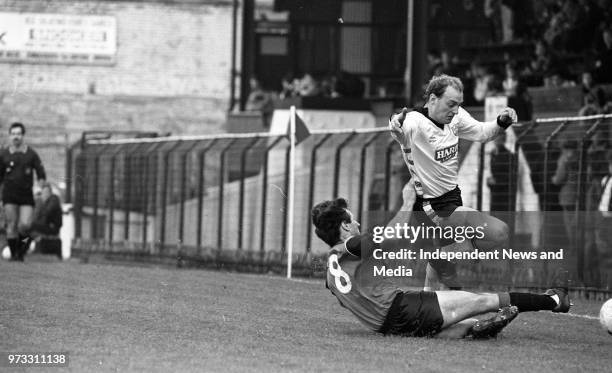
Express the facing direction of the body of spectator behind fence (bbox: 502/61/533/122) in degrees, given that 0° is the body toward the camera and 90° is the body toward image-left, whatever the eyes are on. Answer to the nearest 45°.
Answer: approximately 45°

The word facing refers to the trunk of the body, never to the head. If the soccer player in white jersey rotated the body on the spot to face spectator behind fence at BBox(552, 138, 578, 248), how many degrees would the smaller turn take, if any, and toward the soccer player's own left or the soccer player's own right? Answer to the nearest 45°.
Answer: approximately 135° to the soccer player's own left

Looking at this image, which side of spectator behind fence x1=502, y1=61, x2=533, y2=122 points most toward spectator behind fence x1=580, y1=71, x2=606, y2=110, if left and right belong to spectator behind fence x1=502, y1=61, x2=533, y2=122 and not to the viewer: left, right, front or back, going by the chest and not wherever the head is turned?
left

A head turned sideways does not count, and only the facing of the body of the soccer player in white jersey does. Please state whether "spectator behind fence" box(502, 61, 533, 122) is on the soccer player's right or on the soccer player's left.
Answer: on the soccer player's left

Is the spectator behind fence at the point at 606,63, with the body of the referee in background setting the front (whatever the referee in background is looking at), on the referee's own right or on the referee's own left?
on the referee's own left

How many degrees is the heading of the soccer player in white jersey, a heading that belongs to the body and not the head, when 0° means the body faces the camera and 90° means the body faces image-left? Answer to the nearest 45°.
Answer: approximately 315°

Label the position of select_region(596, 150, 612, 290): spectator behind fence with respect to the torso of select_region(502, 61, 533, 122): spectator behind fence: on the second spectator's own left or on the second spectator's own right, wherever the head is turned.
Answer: on the second spectator's own left

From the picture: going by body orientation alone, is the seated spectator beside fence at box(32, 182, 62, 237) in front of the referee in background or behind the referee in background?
behind

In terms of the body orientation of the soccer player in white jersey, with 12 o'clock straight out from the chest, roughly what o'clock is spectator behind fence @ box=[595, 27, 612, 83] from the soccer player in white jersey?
The spectator behind fence is roughly at 8 o'clock from the soccer player in white jersey.
